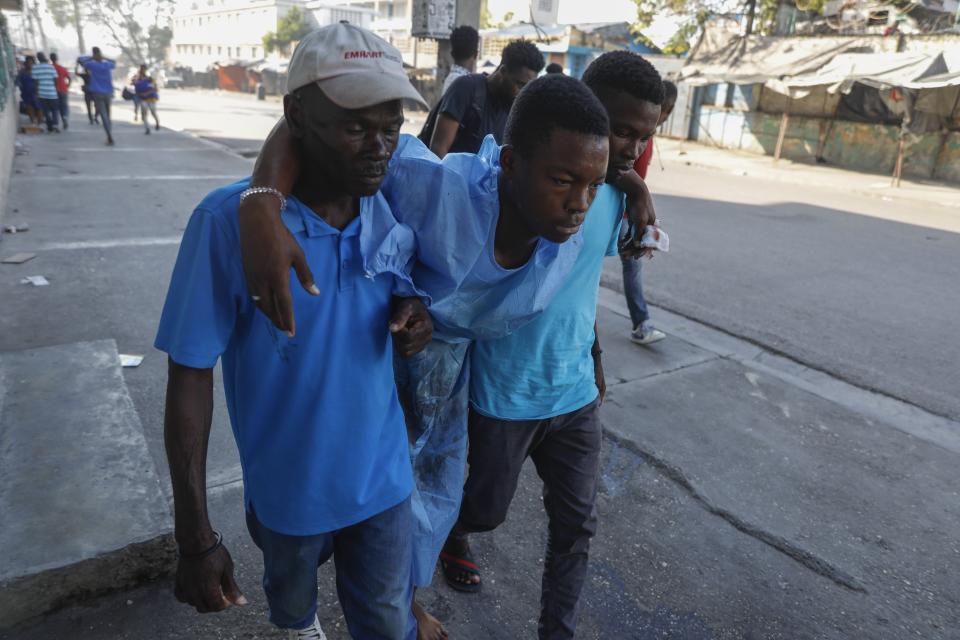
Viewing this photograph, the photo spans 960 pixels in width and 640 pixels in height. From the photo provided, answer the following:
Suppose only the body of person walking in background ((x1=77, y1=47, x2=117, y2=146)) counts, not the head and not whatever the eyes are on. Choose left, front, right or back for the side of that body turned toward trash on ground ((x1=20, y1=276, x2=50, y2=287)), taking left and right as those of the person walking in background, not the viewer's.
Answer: back

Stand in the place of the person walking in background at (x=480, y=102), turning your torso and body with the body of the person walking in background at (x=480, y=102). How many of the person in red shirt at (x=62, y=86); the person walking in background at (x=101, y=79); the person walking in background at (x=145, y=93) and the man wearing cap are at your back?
3

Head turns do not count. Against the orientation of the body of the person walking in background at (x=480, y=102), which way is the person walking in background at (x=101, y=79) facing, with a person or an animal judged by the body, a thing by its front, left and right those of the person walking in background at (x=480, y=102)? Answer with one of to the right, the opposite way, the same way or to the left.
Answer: the opposite way

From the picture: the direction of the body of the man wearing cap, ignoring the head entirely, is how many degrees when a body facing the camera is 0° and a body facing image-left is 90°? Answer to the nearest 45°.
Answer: approximately 315°

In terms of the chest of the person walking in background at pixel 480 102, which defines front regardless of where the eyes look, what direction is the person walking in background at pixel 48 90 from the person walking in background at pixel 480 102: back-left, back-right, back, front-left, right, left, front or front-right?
back

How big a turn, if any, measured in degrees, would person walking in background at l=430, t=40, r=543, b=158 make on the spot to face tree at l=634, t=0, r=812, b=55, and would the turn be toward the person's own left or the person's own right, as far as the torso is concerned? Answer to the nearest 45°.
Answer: approximately 135° to the person's own left

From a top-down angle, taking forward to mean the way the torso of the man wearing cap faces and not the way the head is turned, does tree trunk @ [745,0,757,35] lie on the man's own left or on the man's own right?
on the man's own left

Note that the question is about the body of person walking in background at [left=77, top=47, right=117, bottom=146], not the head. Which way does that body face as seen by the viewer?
away from the camera

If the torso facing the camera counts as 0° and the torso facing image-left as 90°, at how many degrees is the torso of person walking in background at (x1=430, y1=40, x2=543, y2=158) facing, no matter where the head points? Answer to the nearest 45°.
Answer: approximately 315°

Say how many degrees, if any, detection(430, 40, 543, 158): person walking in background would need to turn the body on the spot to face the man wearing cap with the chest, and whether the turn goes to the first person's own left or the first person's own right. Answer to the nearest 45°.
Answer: approximately 45° to the first person's own right
